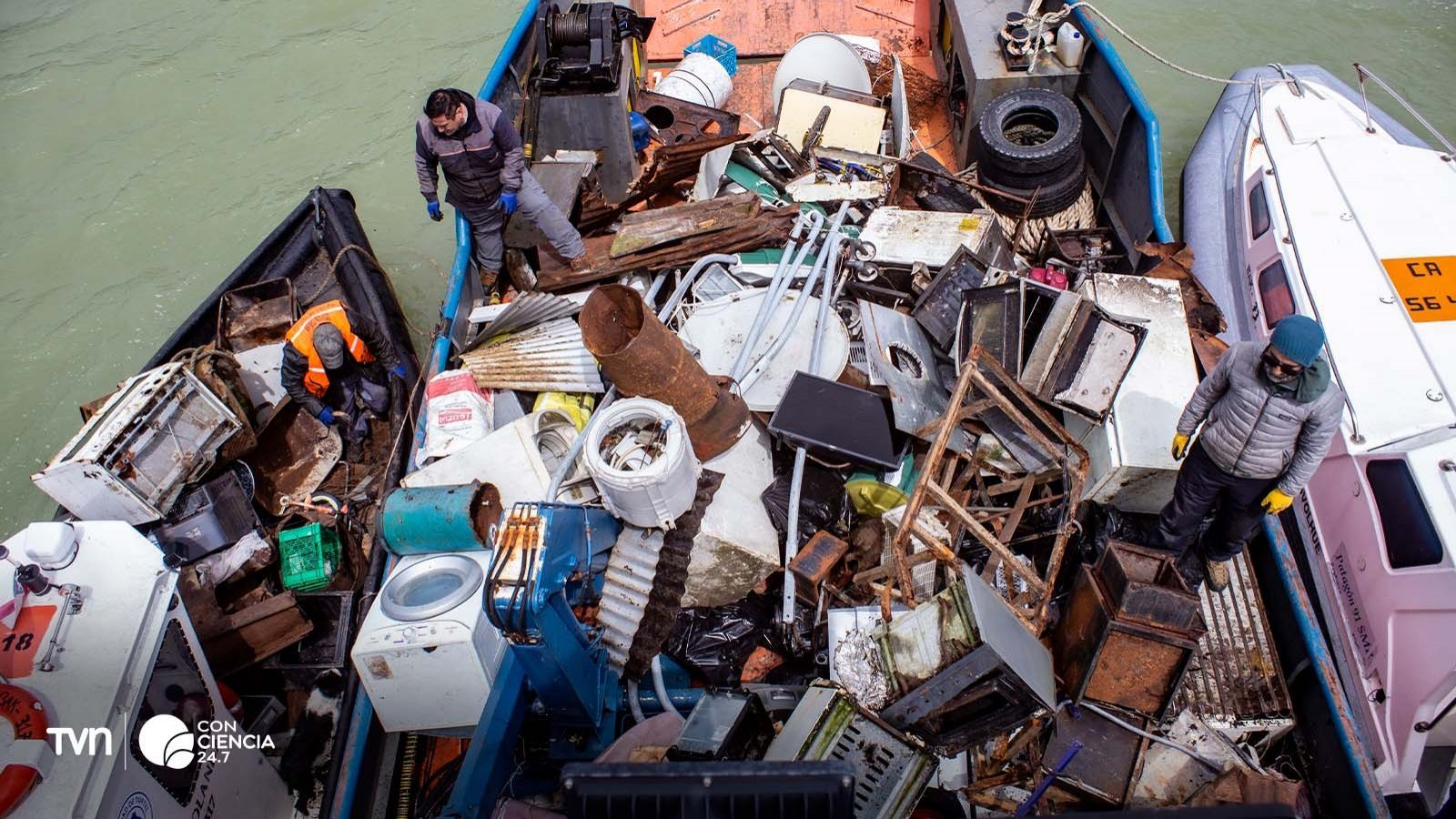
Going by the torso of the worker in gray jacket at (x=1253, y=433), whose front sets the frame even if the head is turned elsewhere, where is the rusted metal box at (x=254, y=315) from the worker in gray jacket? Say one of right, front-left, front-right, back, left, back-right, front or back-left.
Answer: right

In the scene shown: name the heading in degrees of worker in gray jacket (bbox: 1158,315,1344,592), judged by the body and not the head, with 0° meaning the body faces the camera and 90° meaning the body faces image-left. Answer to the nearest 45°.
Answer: approximately 0°

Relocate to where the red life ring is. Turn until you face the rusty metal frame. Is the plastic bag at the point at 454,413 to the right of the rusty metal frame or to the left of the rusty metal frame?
left

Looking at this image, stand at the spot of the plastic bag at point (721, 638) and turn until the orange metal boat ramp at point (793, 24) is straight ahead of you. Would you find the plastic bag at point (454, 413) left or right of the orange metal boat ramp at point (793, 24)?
left

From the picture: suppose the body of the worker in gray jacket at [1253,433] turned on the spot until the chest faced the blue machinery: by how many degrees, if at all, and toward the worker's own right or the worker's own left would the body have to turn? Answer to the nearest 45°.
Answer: approximately 45° to the worker's own right

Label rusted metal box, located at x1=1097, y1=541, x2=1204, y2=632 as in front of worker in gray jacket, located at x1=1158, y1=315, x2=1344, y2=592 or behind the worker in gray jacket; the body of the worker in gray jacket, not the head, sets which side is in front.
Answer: in front

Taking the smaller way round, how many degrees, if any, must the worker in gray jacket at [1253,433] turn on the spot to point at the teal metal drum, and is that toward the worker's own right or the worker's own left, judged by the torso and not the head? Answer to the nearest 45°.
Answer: approximately 45° to the worker's own right

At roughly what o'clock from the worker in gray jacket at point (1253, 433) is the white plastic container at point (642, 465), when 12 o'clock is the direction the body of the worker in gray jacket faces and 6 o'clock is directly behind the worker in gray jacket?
The white plastic container is roughly at 2 o'clock from the worker in gray jacket.
